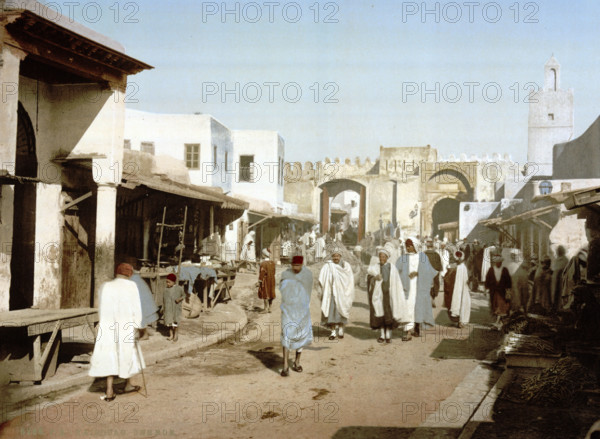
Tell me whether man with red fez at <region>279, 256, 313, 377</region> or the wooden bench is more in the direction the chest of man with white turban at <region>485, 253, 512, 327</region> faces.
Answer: the man with red fez

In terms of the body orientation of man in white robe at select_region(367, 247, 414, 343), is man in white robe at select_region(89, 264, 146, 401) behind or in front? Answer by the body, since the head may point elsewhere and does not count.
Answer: in front

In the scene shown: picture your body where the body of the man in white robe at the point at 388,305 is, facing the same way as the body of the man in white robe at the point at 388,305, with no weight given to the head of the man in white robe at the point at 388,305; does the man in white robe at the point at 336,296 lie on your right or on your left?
on your right

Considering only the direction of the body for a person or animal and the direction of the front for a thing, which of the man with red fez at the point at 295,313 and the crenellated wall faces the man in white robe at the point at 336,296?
the crenellated wall

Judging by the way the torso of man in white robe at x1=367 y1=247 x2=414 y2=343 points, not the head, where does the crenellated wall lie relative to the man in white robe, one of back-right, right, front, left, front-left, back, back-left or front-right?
back

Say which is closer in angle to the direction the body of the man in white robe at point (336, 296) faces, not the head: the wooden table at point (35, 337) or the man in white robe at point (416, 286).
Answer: the wooden table

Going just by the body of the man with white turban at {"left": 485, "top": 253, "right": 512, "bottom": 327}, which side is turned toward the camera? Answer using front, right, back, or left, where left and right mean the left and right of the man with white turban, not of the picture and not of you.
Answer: front

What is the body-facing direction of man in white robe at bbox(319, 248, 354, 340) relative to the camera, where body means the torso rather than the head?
toward the camera

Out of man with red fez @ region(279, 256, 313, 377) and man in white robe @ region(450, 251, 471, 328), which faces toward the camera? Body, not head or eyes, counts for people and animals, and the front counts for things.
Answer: the man with red fez

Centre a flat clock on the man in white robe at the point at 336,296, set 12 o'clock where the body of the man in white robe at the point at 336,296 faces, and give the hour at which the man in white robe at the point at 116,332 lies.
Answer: the man in white robe at the point at 116,332 is roughly at 1 o'clock from the man in white robe at the point at 336,296.

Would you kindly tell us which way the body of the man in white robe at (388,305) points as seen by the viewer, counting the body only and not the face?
toward the camera

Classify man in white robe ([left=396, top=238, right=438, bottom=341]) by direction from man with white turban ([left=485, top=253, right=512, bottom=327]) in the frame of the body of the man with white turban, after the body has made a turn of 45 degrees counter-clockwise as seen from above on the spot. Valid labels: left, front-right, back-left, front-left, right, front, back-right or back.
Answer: right

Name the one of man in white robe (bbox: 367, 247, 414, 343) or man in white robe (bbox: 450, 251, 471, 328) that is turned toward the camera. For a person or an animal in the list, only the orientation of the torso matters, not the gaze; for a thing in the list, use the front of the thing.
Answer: man in white robe (bbox: 367, 247, 414, 343)
